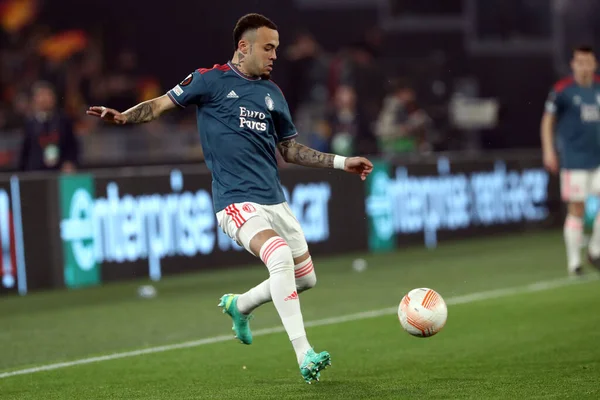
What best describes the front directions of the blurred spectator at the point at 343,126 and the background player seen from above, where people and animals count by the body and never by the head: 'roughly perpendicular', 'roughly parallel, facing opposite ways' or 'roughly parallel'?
roughly parallel

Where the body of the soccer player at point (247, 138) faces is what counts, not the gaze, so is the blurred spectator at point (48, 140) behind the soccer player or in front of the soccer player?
behind

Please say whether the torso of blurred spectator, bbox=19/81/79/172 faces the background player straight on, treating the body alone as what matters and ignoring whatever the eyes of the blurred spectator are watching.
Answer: no

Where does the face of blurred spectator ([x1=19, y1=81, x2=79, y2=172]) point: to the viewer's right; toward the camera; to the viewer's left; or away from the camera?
toward the camera

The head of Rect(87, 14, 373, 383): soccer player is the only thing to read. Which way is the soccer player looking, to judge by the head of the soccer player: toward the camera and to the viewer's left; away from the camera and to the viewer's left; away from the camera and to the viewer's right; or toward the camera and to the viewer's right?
toward the camera and to the viewer's right

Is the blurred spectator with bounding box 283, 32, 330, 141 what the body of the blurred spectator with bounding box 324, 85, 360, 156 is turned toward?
no

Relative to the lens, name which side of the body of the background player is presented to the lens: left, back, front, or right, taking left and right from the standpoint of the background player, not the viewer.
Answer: front

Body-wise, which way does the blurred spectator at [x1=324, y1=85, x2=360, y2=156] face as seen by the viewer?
toward the camera

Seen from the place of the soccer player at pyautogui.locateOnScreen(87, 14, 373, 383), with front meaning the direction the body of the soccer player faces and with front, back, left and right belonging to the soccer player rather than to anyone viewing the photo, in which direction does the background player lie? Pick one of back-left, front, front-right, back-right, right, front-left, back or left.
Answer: left

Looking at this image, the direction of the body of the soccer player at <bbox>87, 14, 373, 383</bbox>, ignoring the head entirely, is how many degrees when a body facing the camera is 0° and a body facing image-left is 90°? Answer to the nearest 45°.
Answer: approximately 315°

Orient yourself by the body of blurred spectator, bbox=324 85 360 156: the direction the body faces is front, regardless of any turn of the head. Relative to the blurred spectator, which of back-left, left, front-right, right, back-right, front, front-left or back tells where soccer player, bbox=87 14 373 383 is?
front

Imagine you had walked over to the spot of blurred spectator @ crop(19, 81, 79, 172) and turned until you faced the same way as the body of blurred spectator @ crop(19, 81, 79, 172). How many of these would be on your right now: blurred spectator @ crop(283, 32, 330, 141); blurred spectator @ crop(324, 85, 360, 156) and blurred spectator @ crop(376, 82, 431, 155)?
0

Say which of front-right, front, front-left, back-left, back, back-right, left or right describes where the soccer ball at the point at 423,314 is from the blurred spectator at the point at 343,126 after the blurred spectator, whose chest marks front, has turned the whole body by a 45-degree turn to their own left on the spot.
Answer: front-right

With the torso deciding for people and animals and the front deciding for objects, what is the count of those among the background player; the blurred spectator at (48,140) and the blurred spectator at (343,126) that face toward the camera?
3

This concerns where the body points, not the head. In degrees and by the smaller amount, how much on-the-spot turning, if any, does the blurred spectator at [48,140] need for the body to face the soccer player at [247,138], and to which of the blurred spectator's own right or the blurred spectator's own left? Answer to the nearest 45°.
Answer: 0° — they already face them

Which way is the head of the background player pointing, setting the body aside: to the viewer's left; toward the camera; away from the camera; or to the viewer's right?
toward the camera

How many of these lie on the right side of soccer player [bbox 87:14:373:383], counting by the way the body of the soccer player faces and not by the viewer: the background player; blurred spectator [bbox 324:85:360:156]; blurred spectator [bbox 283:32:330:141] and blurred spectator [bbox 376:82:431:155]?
0
